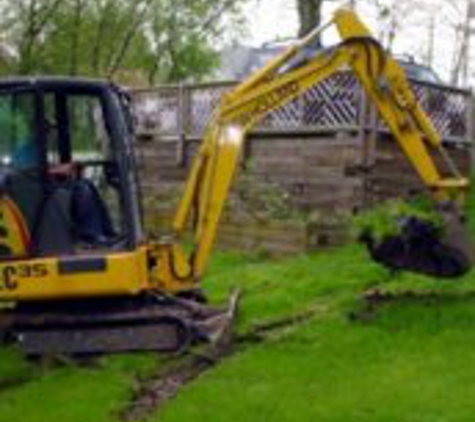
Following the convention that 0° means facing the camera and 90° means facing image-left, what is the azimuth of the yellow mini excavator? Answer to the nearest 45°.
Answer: approximately 270°

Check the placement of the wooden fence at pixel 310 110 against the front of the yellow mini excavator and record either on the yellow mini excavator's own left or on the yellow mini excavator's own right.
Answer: on the yellow mini excavator's own left

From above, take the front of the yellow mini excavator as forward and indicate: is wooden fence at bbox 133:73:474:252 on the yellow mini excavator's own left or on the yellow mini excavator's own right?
on the yellow mini excavator's own left
